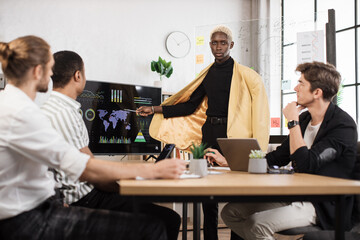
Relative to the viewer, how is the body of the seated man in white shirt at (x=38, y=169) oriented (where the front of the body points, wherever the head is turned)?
to the viewer's right

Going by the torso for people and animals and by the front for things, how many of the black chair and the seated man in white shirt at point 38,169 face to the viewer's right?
1

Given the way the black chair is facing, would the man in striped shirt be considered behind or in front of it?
in front

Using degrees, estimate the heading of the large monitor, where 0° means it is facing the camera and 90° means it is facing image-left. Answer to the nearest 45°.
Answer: approximately 315°

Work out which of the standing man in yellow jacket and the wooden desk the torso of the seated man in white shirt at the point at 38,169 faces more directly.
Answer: the wooden desk

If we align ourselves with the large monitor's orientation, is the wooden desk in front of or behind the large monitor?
in front

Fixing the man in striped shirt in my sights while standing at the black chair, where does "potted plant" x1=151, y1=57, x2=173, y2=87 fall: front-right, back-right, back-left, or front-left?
front-right

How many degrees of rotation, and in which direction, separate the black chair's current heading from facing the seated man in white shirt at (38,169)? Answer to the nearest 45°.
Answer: approximately 45° to its left

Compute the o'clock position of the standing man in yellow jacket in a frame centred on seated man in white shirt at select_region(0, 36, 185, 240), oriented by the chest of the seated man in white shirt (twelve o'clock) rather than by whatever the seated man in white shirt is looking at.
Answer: The standing man in yellow jacket is roughly at 10 o'clock from the seated man in white shirt.

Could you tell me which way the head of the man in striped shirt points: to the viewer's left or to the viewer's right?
to the viewer's right

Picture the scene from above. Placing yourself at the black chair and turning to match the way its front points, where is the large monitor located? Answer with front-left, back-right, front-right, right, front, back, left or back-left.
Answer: front-right

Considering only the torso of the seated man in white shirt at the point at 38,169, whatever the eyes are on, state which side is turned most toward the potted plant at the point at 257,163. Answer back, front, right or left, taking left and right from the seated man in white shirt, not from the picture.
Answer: front

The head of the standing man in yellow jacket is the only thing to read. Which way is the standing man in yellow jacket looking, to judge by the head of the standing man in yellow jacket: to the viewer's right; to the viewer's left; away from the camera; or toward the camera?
toward the camera

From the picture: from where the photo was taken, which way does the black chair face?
to the viewer's left
